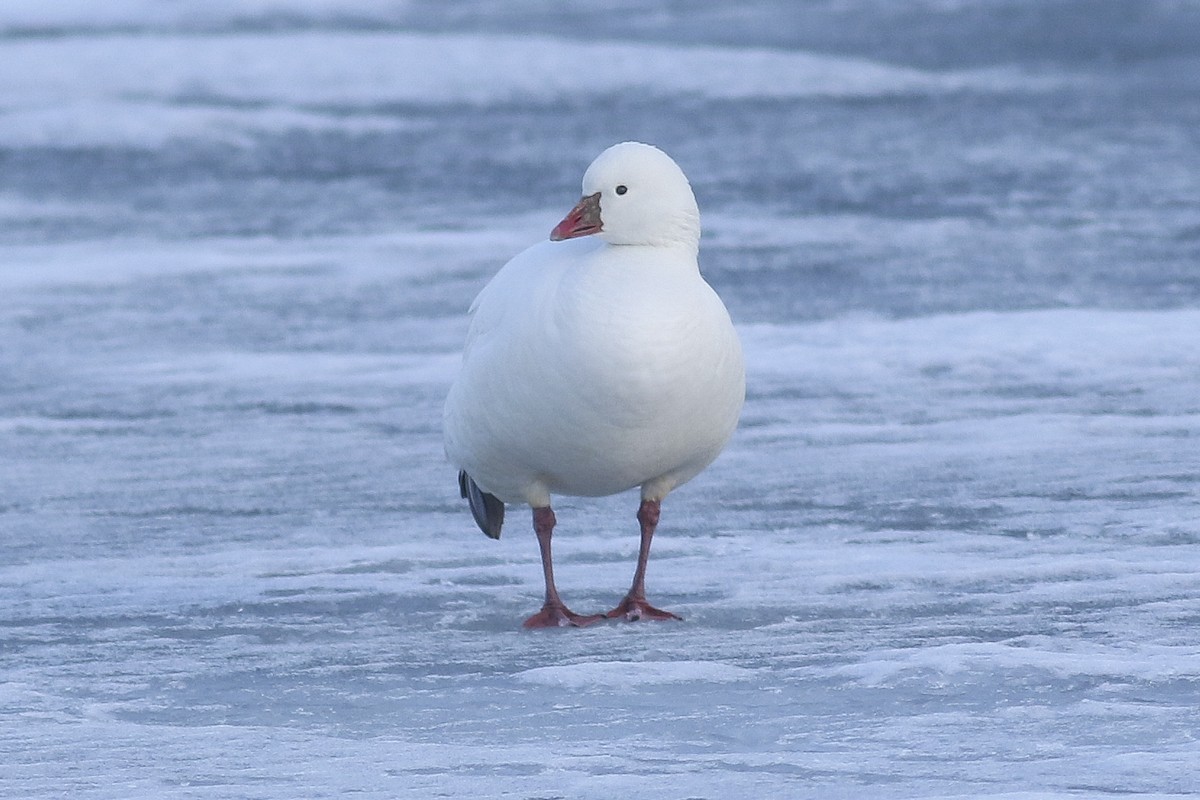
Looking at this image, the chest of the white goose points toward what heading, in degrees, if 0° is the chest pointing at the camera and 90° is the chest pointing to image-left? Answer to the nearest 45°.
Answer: approximately 315°
